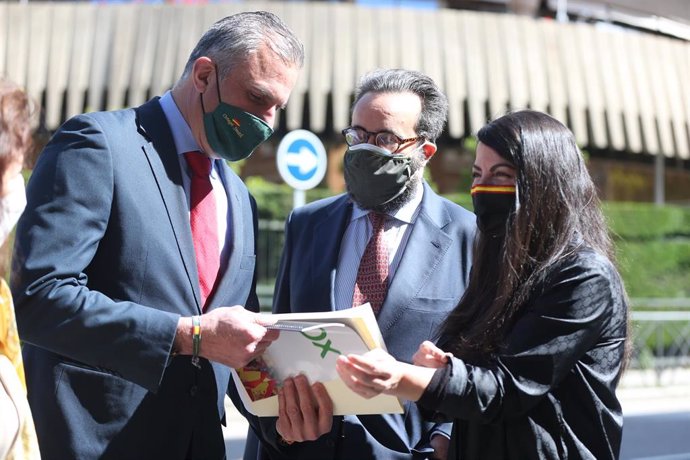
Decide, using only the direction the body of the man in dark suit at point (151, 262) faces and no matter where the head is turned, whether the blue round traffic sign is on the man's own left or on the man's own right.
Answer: on the man's own left

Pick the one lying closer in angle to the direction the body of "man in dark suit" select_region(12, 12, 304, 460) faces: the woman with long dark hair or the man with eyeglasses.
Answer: the woman with long dark hair

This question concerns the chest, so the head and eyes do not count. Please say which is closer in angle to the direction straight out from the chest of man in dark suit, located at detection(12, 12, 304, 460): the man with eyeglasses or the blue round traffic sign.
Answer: the man with eyeglasses

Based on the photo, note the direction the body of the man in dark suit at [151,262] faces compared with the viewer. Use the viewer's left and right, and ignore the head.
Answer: facing the viewer and to the right of the viewer

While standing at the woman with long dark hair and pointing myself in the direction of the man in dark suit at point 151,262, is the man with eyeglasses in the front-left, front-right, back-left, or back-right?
front-right

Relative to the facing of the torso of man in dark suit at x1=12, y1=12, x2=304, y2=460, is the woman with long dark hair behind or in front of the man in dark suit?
in front

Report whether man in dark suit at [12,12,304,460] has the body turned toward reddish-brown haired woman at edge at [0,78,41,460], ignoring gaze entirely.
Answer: no

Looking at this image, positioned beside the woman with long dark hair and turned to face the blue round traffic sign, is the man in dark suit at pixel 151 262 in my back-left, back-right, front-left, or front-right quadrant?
front-left

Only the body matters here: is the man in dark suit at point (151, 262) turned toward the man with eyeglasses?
no

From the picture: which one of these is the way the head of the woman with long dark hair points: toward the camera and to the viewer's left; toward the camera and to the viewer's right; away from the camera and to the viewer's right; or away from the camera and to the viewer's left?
toward the camera and to the viewer's left
